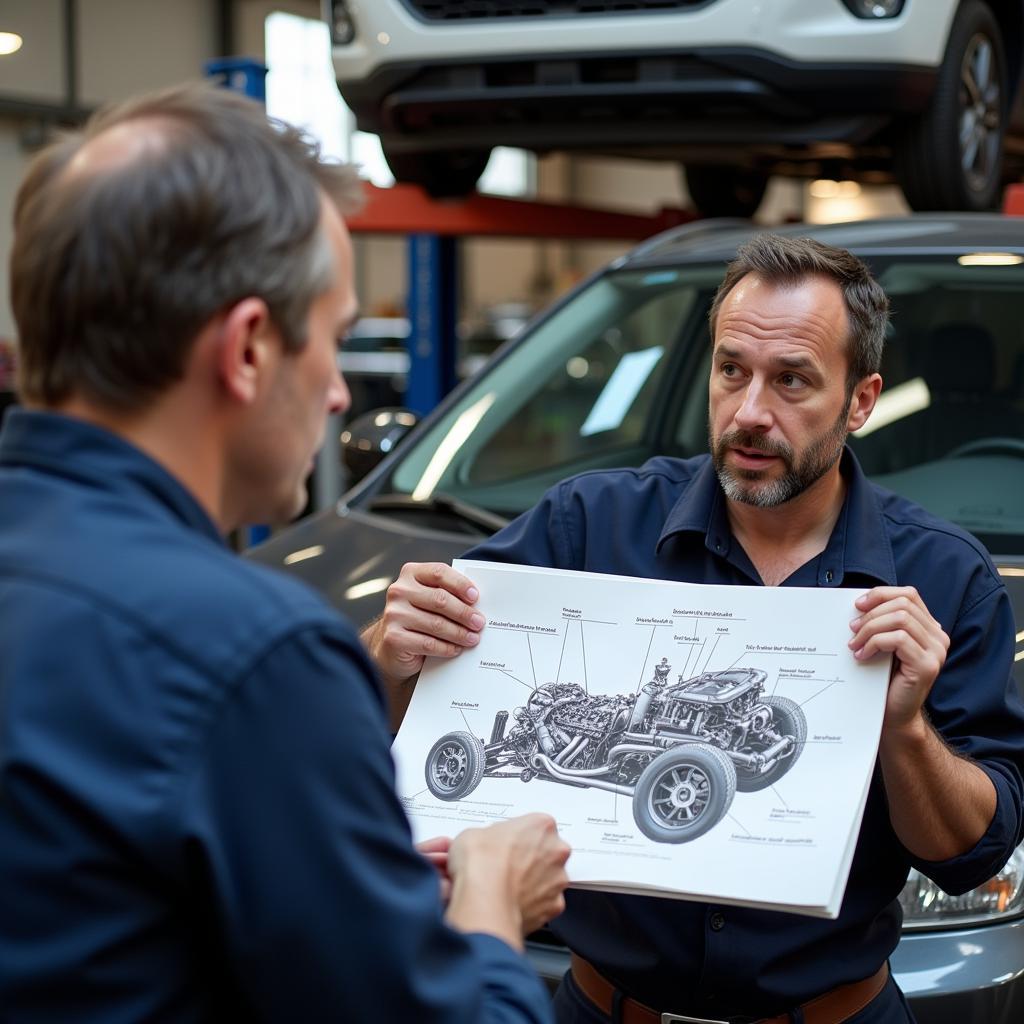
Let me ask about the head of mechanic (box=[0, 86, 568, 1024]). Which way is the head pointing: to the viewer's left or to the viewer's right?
to the viewer's right

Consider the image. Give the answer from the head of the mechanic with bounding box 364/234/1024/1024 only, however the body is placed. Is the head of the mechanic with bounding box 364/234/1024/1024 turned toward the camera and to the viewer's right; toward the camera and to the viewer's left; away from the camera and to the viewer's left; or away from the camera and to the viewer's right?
toward the camera and to the viewer's left

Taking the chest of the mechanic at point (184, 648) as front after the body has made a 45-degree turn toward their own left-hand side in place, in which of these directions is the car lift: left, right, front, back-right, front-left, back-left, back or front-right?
front

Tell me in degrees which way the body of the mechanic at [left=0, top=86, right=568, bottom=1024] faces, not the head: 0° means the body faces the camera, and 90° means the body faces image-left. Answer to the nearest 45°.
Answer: approximately 225°

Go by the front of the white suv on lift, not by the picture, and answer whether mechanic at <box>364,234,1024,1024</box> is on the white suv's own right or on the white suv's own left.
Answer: on the white suv's own left

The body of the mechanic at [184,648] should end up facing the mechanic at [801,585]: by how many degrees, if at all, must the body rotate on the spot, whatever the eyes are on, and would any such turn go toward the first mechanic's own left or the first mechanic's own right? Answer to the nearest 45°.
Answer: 0° — they already face them

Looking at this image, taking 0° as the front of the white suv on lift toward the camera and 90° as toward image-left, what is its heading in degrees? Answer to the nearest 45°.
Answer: approximately 45°

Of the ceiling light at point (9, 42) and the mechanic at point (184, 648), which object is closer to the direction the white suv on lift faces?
the mechanic

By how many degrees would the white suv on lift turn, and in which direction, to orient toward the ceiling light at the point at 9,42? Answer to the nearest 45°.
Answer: approximately 90° to its right

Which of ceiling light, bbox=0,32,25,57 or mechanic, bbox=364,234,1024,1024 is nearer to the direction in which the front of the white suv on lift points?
the mechanic

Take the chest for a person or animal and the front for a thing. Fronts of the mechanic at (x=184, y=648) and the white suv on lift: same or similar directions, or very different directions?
very different directions

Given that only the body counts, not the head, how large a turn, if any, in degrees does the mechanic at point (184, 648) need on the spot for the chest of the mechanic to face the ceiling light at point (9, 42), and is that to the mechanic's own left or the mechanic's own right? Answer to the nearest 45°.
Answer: approximately 45° to the mechanic's own left
